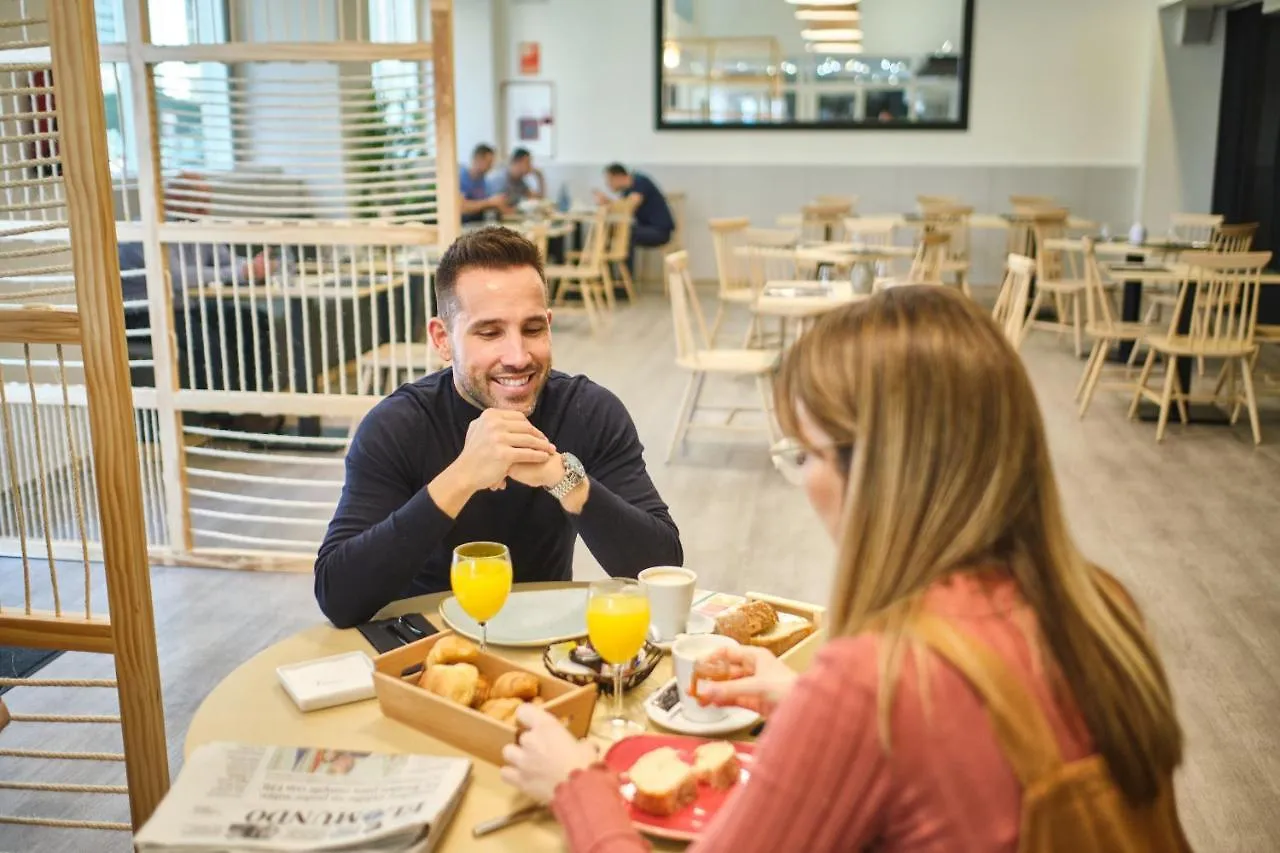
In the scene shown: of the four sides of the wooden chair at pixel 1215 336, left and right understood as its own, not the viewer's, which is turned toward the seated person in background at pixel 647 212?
front

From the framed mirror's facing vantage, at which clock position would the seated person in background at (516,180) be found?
The seated person in background is roughly at 2 o'clock from the framed mirror.

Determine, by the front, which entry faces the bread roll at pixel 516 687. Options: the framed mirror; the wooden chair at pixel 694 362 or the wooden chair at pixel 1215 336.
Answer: the framed mirror

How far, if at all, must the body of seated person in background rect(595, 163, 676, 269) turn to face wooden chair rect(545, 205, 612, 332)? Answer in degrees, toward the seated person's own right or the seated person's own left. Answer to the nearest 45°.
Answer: approximately 90° to the seated person's own left

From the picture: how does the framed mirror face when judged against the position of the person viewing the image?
facing the viewer

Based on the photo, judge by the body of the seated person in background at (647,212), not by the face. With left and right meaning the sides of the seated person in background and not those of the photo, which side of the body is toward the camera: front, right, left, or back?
left

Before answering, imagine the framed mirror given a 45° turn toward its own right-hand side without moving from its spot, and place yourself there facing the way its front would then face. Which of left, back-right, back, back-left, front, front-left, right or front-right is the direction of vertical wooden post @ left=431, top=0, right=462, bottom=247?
front-left

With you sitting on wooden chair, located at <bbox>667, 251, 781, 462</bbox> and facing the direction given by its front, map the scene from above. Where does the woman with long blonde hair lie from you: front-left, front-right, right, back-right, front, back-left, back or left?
right

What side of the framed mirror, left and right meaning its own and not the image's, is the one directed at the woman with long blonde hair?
front

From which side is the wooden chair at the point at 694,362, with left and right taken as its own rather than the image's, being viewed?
right

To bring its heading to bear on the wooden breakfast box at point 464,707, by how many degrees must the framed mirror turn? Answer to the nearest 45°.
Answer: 0° — it already faces it

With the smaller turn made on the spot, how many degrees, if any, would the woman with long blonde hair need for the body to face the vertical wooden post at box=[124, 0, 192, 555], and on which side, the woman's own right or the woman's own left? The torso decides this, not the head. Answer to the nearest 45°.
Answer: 0° — they already face it

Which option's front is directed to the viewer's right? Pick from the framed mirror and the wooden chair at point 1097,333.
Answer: the wooden chair

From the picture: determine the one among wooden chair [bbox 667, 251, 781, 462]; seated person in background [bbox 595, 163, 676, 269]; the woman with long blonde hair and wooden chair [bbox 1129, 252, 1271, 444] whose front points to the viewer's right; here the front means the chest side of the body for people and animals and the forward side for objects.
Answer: wooden chair [bbox 667, 251, 781, 462]

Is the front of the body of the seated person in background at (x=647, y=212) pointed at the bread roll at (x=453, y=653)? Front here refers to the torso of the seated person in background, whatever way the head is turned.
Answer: no

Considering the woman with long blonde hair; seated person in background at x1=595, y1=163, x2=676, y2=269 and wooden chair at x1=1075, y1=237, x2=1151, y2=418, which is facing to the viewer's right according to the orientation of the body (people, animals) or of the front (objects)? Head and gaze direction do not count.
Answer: the wooden chair

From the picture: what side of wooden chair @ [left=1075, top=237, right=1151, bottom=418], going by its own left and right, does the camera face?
right
